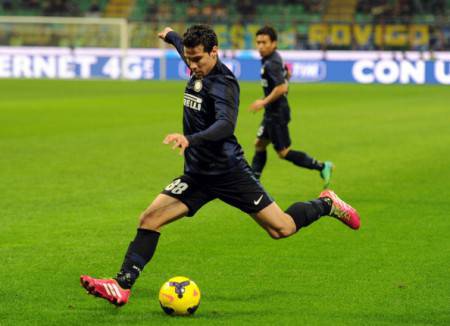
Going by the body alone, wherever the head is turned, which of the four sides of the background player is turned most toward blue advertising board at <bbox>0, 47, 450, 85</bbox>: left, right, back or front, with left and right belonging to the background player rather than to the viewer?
right

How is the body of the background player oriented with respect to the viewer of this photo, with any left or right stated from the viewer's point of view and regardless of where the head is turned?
facing to the left of the viewer

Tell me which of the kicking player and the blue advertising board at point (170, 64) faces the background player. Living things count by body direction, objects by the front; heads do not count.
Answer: the blue advertising board

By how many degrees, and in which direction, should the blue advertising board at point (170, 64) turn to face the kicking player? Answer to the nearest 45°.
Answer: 0° — it already faces them

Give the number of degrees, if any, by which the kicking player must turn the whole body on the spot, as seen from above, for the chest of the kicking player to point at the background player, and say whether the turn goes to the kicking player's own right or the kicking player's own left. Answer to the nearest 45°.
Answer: approximately 135° to the kicking player's own right

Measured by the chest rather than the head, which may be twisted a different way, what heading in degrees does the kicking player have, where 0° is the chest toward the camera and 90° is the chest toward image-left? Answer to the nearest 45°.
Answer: approximately 45°

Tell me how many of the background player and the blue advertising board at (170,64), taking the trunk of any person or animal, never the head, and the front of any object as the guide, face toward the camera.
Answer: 1

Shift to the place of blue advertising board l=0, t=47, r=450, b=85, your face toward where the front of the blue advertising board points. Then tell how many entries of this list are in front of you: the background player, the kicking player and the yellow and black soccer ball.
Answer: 3

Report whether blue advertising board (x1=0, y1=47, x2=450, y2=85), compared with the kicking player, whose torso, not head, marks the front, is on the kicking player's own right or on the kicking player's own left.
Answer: on the kicking player's own right

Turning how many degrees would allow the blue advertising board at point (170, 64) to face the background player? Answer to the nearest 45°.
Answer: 0° — it already faces them
